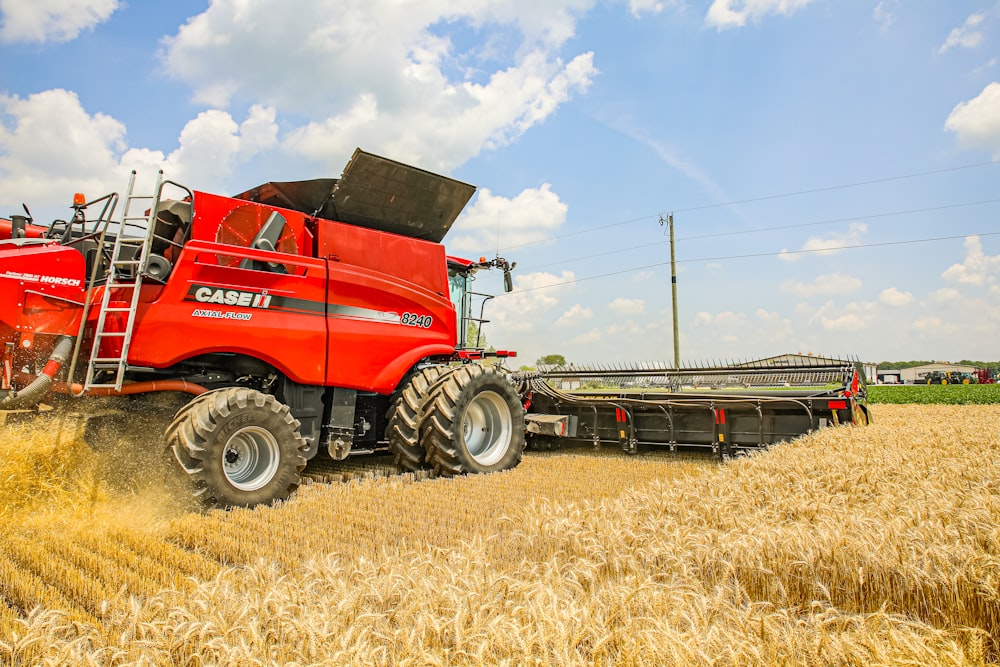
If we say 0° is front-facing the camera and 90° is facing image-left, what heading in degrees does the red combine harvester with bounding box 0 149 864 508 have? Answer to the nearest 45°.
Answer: approximately 225°
